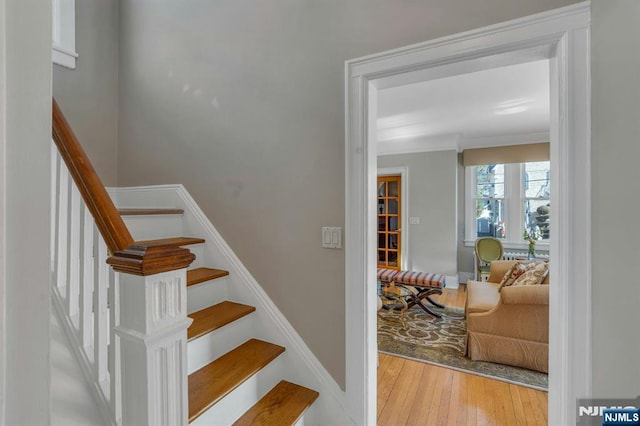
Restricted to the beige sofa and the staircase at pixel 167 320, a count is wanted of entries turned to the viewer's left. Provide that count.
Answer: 1

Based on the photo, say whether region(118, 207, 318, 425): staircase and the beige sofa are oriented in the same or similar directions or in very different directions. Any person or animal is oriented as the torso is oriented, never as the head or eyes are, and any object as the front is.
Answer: very different directions

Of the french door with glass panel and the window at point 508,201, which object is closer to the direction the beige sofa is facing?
the french door with glass panel

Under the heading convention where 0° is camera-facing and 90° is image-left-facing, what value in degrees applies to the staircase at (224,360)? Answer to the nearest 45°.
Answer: approximately 315°

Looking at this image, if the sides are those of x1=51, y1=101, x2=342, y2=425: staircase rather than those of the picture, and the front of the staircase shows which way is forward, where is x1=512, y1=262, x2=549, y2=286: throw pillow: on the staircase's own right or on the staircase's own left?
on the staircase's own left

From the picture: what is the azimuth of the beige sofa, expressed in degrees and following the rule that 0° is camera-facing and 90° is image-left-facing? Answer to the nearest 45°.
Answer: approximately 90°

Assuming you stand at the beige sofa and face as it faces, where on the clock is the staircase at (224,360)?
The staircase is roughly at 10 o'clock from the beige sofa.

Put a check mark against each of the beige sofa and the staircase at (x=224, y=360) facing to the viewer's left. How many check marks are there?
1

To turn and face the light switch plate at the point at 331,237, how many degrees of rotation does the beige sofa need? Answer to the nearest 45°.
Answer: approximately 45° to its left
